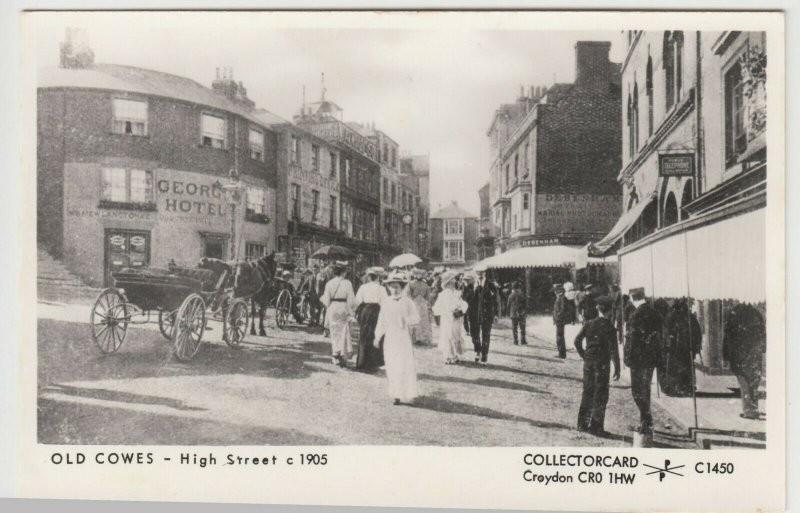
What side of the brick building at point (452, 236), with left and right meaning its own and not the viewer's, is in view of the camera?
front

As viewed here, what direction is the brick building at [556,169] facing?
to the viewer's left

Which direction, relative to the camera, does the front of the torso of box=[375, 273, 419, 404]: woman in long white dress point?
toward the camera

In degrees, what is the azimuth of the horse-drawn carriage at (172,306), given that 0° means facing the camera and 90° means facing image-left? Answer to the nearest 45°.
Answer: approximately 225°

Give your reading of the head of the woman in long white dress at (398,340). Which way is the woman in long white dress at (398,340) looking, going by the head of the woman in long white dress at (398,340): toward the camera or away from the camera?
toward the camera

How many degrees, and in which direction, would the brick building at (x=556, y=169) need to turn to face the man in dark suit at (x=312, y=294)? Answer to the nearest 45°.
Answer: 0° — it already faces them

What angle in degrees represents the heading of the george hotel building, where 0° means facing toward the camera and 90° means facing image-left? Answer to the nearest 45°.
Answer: approximately 315°
